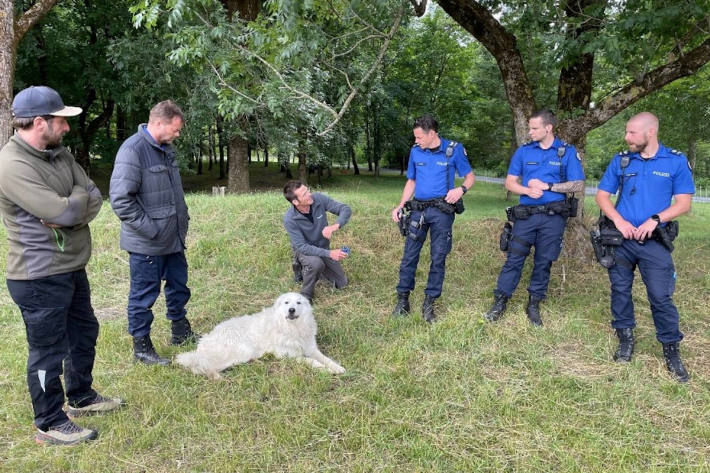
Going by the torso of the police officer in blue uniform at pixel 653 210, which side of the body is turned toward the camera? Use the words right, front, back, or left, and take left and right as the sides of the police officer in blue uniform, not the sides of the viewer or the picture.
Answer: front

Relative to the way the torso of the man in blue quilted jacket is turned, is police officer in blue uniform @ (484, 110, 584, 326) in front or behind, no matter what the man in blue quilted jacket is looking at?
in front

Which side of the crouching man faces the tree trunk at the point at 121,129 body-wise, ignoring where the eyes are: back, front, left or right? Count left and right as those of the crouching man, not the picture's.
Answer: back

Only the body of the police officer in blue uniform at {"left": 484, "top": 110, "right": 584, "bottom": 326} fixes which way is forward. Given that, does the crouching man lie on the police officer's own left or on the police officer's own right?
on the police officer's own right

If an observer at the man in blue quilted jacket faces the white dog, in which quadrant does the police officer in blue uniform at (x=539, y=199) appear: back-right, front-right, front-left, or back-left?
front-left

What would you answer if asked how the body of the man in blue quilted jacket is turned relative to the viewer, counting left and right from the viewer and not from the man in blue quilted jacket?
facing the viewer and to the right of the viewer

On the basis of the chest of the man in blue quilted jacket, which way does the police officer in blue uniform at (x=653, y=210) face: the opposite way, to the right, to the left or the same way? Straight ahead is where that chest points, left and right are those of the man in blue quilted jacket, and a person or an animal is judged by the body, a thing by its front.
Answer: to the right

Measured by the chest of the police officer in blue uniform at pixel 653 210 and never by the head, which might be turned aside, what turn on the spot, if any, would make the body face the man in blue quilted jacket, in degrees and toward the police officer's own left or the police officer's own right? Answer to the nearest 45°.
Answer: approximately 45° to the police officer's own right

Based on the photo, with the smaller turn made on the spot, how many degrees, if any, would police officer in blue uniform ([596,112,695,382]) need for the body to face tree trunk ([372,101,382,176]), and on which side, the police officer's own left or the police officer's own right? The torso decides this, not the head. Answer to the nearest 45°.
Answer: approximately 135° to the police officer's own right

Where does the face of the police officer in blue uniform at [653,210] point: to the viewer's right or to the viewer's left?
to the viewer's left

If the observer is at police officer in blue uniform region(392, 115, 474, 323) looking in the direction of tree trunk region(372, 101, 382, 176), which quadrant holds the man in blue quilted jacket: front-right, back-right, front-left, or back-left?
back-left

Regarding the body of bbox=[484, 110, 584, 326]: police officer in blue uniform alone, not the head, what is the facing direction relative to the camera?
toward the camera
